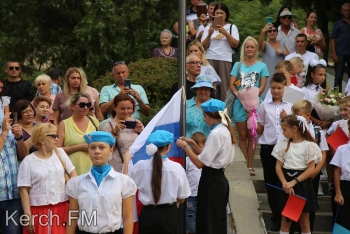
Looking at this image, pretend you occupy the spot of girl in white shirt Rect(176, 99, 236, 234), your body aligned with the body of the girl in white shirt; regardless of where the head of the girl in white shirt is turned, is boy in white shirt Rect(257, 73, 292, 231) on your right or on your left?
on your right

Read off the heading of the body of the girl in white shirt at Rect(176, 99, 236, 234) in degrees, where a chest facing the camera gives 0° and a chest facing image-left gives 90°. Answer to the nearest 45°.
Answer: approximately 90°

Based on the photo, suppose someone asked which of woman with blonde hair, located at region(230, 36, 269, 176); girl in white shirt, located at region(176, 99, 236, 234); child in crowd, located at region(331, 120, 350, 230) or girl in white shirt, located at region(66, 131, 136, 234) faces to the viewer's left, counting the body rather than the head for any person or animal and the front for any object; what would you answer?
girl in white shirt, located at region(176, 99, 236, 234)

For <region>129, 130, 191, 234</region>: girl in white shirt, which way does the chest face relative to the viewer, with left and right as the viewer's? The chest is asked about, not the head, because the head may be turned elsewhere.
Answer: facing away from the viewer

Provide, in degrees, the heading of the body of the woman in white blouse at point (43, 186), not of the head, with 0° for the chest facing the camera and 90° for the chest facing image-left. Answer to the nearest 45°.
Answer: approximately 315°
